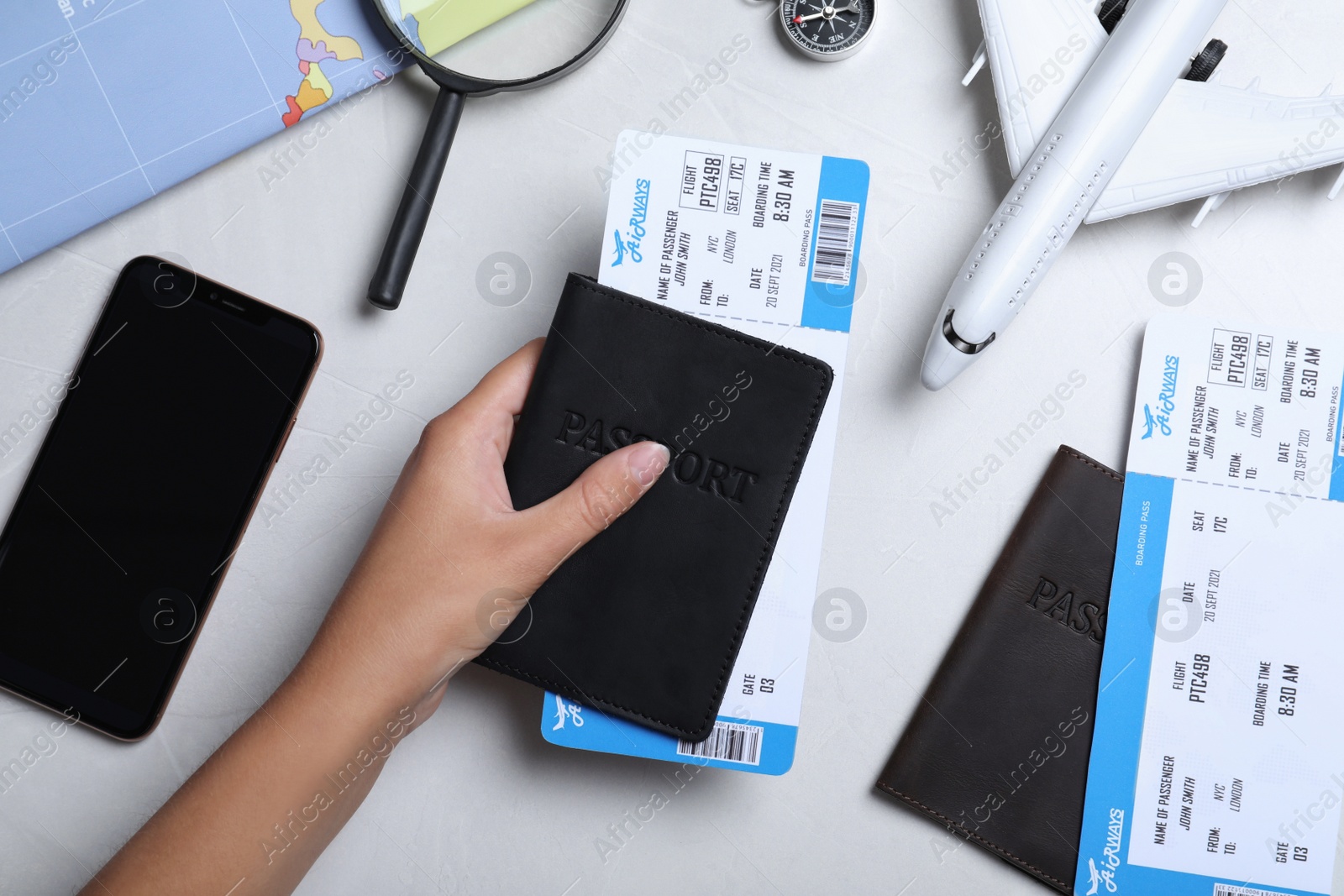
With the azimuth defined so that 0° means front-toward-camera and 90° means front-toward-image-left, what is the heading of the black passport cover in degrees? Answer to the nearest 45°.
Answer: approximately 0°

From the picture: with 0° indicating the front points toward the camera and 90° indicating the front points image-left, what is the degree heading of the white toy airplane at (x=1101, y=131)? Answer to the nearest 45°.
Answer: approximately 45°
